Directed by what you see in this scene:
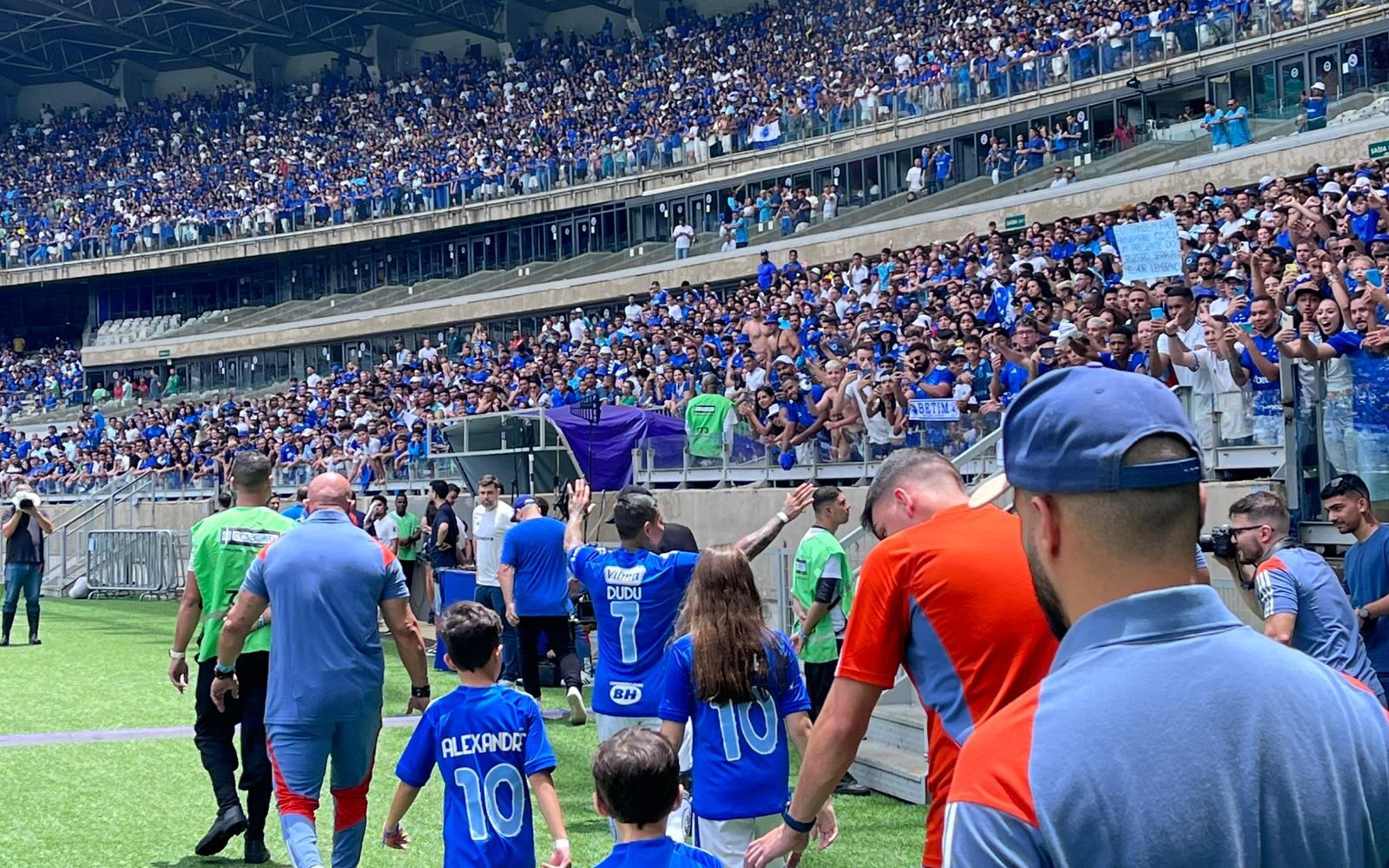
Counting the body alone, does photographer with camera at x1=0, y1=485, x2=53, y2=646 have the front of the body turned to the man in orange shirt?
yes

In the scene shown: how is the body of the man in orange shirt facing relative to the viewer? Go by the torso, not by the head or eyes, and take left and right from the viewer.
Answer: facing away from the viewer and to the left of the viewer

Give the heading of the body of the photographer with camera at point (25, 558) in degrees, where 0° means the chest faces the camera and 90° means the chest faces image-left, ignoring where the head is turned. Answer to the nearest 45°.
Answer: approximately 0°

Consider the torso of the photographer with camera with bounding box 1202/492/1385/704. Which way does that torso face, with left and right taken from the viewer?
facing to the left of the viewer

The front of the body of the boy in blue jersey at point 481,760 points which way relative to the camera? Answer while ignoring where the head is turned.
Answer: away from the camera

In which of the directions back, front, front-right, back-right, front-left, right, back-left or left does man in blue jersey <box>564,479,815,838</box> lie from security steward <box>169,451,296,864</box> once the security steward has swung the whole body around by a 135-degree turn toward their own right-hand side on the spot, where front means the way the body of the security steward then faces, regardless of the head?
front

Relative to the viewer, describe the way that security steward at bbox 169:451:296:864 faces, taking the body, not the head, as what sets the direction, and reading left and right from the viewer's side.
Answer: facing away from the viewer

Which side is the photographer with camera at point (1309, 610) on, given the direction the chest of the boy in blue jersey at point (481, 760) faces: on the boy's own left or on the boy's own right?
on the boy's own right

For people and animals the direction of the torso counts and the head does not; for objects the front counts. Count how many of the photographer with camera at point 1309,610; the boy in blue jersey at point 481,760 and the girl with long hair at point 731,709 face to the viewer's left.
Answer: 1

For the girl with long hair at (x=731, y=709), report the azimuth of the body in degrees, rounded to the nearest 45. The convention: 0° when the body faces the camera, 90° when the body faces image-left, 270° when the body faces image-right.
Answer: approximately 180°

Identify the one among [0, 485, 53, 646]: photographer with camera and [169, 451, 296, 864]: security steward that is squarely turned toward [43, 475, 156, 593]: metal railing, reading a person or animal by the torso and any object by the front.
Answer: the security steward

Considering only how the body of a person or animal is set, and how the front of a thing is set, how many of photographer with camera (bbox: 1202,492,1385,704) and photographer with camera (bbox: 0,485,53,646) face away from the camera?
0

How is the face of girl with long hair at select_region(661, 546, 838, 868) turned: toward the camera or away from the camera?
away from the camera

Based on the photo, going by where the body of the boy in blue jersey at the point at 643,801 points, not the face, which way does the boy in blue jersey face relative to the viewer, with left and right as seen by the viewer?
facing away from the viewer
